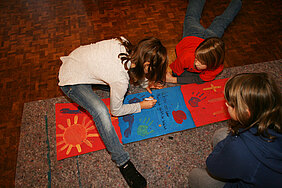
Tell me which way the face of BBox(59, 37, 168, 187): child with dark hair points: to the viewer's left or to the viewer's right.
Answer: to the viewer's right

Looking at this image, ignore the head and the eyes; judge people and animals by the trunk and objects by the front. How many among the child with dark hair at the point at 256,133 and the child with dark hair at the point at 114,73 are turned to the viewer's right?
1

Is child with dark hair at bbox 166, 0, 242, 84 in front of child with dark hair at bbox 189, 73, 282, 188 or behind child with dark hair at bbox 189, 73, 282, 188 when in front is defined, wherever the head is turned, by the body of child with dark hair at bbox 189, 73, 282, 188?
in front

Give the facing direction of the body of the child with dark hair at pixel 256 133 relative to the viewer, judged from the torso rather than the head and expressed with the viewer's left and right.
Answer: facing away from the viewer and to the left of the viewer

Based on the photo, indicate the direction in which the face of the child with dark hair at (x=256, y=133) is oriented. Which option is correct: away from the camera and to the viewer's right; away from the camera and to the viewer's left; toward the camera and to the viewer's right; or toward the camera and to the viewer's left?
away from the camera and to the viewer's left

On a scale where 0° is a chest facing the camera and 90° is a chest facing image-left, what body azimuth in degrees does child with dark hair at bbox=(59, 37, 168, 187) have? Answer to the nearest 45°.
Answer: approximately 270°
